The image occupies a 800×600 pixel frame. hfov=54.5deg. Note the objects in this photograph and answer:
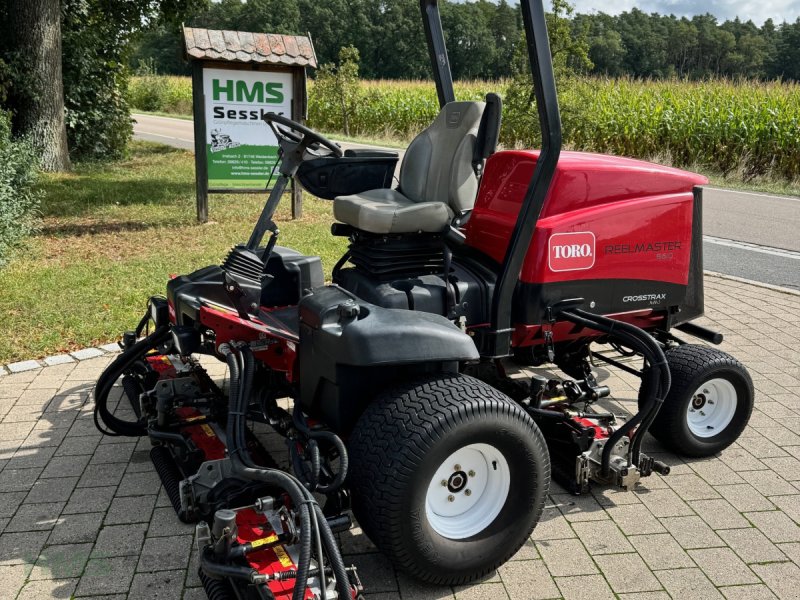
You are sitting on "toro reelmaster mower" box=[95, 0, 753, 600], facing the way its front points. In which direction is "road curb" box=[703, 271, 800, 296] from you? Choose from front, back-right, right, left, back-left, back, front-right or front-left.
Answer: back

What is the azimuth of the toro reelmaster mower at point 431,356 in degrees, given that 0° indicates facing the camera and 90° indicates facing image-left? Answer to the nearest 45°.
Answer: approximately 45°

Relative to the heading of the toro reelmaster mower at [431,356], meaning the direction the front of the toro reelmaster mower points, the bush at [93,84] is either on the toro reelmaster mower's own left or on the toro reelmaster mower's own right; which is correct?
on the toro reelmaster mower's own right

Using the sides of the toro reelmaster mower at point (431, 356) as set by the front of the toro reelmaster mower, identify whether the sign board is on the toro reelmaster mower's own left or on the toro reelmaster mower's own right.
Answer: on the toro reelmaster mower's own right
